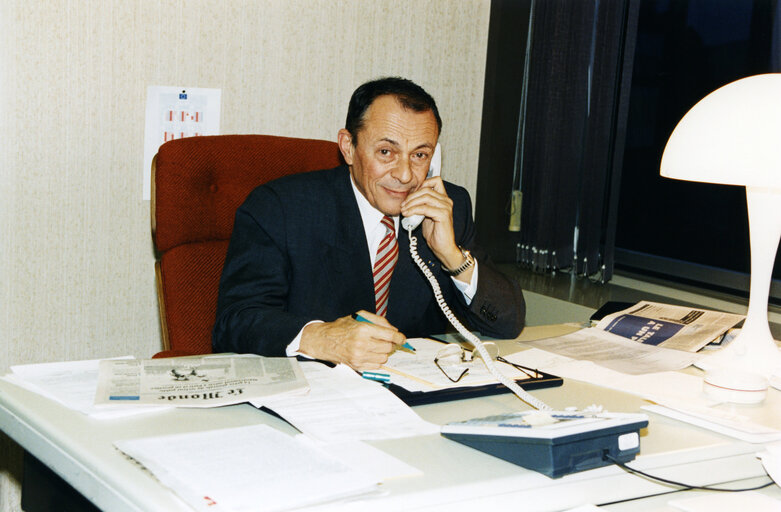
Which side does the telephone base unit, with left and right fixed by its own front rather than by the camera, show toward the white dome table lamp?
right

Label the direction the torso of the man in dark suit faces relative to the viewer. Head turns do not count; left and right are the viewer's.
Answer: facing the viewer and to the right of the viewer

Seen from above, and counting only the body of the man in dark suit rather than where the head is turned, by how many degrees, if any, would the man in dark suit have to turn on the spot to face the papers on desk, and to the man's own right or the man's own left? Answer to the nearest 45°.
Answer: approximately 45° to the man's own right

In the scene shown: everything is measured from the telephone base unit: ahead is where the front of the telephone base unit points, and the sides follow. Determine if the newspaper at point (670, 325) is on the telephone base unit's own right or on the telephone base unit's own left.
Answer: on the telephone base unit's own right

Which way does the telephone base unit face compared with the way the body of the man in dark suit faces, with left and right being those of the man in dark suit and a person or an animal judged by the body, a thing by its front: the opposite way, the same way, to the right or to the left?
the opposite way

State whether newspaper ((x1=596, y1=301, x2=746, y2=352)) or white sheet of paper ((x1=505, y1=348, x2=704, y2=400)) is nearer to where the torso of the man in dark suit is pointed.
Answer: the white sheet of paper
